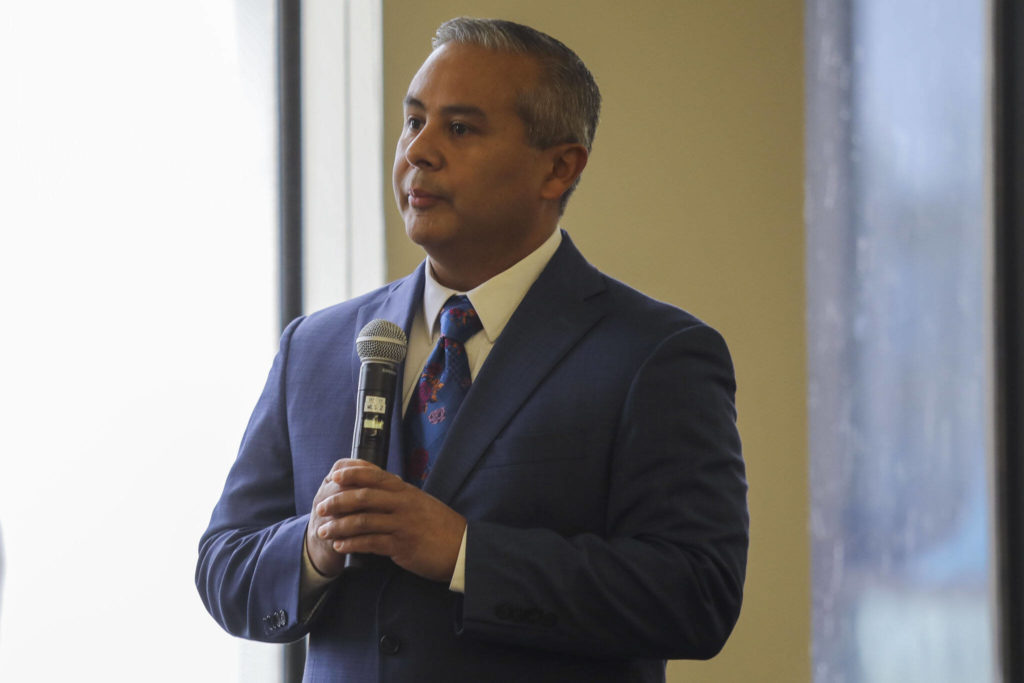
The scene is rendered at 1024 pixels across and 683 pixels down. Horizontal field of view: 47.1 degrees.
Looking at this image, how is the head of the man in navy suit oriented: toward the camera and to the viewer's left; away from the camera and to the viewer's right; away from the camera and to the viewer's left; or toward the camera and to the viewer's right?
toward the camera and to the viewer's left

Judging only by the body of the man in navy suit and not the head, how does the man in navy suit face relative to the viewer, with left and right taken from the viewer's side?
facing the viewer and to the left of the viewer
